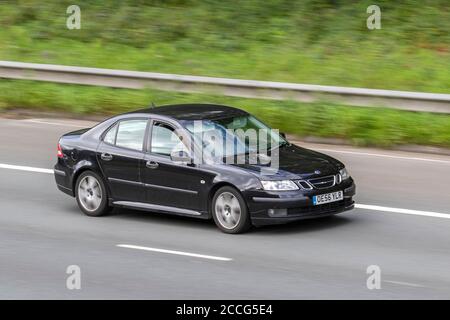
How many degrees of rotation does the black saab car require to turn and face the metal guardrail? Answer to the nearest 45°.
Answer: approximately 135° to its left

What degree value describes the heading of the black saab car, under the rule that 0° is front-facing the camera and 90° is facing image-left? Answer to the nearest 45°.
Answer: approximately 315°
